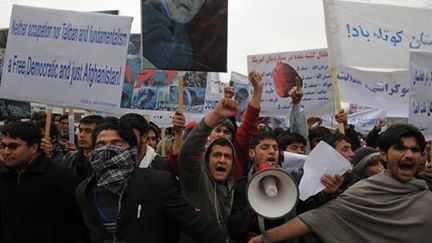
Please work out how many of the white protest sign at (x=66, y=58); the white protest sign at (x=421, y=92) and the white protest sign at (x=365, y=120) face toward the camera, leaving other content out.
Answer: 3

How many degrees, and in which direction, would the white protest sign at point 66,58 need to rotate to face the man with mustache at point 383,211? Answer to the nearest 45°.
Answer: approximately 45° to its left

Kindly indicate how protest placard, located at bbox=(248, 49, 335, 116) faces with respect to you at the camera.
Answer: facing the viewer

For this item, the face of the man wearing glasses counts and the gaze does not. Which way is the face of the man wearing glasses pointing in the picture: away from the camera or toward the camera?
toward the camera

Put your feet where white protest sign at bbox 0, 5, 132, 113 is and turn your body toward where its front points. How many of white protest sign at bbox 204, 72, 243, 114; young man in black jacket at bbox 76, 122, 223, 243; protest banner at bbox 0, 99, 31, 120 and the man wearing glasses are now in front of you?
2

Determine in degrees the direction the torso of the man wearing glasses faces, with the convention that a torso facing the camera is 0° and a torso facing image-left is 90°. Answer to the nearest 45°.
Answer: approximately 45°

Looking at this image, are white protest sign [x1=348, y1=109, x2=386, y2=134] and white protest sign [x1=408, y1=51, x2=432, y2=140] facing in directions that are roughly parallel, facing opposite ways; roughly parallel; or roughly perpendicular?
roughly parallel

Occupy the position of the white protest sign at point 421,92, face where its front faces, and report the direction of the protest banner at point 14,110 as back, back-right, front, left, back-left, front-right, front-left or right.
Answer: right

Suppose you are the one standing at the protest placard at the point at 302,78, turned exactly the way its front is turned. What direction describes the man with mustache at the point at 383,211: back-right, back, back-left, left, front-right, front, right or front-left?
front

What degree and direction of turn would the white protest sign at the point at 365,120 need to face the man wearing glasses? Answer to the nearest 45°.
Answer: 0° — it already faces them

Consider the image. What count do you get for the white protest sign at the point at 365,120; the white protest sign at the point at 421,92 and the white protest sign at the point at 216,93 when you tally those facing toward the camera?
3

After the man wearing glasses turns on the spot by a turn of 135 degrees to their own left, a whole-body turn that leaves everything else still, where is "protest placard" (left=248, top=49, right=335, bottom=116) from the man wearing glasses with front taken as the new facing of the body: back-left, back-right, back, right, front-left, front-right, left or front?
front-left

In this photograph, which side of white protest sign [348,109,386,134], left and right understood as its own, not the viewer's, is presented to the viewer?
front

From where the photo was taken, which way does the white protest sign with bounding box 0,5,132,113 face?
toward the camera

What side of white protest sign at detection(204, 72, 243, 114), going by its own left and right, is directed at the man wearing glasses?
front

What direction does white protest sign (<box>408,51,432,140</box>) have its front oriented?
toward the camera

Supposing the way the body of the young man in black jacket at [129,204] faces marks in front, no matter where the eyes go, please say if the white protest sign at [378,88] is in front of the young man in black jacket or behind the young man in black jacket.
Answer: behind
